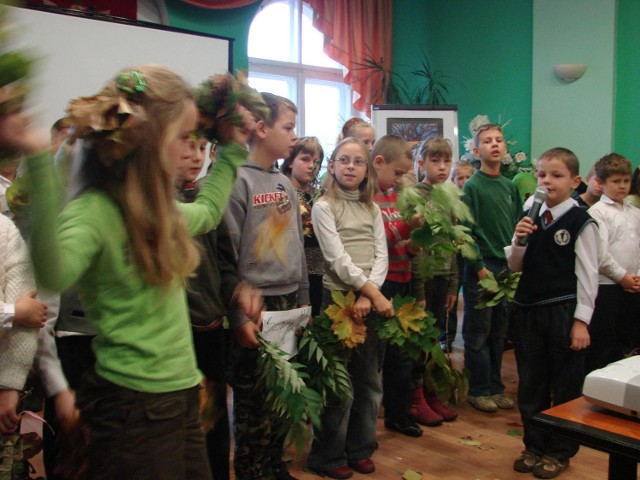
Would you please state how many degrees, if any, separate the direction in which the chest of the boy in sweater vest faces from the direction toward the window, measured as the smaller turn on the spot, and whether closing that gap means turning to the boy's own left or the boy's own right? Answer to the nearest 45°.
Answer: approximately 90° to the boy's own right

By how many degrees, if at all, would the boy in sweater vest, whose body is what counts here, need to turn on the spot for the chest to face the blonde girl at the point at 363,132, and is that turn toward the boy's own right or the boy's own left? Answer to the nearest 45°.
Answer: approximately 90° to the boy's own right

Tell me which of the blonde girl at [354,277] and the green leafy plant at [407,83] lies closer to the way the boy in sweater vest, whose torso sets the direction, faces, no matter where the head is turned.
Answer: the blonde girl

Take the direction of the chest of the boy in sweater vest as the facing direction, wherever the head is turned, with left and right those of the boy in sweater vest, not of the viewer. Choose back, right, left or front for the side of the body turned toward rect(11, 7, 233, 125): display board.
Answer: right

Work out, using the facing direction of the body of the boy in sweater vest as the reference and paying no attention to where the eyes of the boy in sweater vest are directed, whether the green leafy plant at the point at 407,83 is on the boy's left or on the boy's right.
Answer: on the boy's right

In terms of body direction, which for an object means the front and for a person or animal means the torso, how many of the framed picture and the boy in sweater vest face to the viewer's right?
0

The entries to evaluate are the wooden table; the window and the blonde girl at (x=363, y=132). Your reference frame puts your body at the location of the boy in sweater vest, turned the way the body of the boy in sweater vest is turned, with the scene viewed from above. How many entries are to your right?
2

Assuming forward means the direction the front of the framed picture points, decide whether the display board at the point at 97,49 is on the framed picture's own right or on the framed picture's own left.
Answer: on the framed picture's own right

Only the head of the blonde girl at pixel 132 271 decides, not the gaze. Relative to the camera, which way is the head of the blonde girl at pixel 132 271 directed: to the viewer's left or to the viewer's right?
to the viewer's right

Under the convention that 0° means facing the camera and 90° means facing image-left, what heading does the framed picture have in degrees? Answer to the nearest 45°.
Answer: approximately 0°

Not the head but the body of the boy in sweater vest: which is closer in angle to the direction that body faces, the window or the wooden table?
the wooden table

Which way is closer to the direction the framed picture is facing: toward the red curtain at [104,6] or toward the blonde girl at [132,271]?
the blonde girl

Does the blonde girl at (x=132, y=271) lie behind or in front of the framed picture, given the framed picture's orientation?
in front

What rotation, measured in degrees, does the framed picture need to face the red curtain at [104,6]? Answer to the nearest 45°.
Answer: approximately 45° to its right

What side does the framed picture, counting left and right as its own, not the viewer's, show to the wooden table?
front
